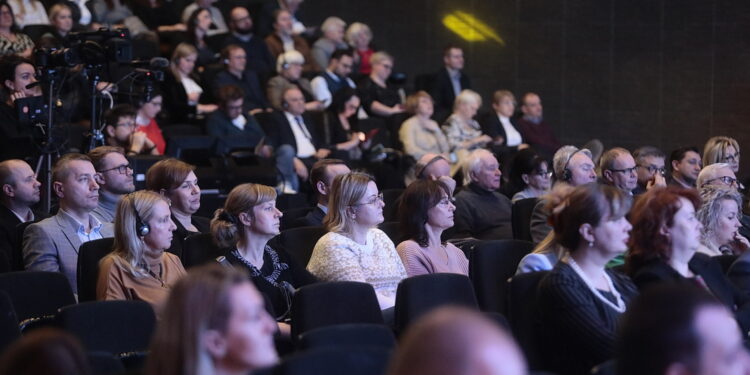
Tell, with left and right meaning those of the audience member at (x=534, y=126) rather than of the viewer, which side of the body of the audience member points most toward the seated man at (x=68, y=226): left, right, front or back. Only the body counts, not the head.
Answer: right

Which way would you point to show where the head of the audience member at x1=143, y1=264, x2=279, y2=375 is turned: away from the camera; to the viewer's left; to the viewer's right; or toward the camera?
to the viewer's right

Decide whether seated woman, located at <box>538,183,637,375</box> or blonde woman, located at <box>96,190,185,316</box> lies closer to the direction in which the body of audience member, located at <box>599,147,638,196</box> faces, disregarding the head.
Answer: the seated woman

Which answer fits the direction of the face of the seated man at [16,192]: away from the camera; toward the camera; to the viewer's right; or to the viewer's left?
to the viewer's right

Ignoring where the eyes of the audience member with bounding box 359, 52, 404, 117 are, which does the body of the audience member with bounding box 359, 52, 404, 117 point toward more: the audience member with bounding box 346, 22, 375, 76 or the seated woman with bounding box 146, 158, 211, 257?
the seated woman

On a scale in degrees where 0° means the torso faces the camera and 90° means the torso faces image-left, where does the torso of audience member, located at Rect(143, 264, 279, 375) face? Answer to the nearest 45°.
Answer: approximately 270°

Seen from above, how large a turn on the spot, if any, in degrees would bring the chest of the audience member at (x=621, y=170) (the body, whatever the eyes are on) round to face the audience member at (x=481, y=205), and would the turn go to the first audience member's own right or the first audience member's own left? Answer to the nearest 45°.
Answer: approximately 135° to the first audience member's own right
